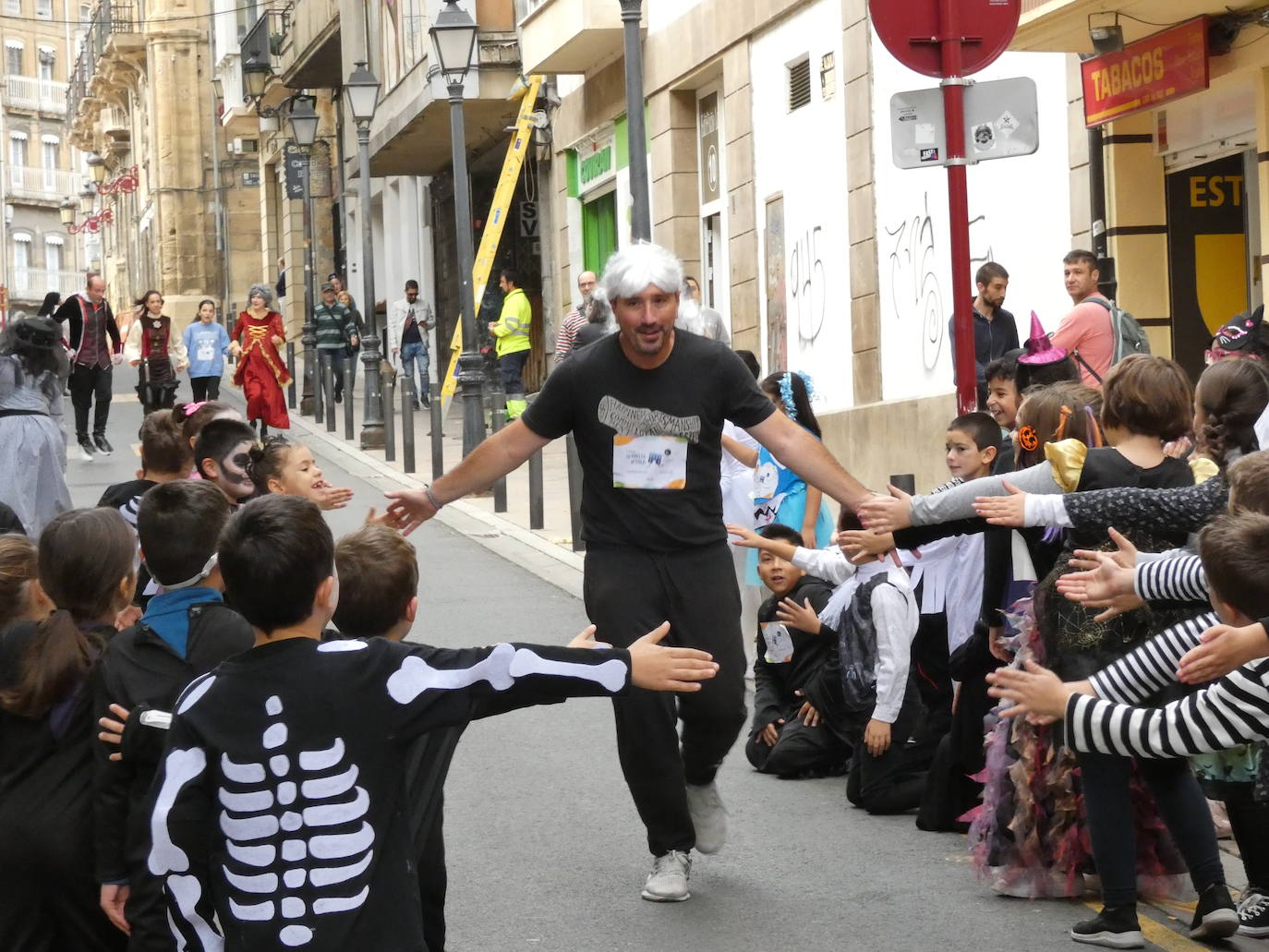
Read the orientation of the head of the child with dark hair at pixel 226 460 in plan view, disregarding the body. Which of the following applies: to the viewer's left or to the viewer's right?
to the viewer's right

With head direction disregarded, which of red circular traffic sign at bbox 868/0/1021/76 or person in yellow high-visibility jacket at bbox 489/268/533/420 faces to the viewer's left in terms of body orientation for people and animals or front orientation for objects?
the person in yellow high-visibility jacket

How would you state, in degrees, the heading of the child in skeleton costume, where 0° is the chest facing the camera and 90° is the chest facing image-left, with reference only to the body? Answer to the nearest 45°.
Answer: approximately 180°

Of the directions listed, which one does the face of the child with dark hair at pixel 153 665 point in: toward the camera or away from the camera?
away from the camera

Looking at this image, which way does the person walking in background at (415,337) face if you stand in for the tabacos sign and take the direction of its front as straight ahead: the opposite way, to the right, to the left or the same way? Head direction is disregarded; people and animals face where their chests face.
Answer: to the left

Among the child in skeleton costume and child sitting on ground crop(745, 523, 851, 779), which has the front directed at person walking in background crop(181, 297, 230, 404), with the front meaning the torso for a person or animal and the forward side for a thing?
the child in skeleton costume

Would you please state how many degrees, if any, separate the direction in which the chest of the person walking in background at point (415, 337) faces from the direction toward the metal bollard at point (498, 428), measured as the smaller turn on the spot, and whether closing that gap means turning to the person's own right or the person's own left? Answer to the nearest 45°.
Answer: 0° — they already face it

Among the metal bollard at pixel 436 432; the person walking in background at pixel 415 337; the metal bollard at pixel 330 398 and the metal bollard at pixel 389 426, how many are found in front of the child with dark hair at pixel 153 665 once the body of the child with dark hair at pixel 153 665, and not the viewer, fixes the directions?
4

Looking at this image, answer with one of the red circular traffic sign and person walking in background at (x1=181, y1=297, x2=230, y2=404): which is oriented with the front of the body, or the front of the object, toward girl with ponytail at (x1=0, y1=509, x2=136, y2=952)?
the person walking in background

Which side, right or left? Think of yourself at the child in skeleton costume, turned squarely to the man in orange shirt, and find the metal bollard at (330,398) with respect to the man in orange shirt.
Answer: left
